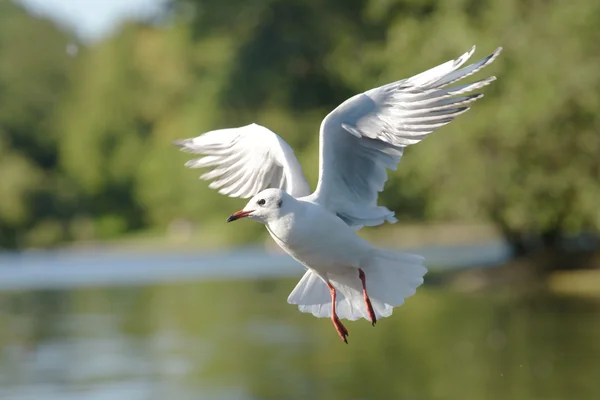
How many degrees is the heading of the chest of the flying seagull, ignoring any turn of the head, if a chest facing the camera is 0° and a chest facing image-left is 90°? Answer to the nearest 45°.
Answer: approximately 45°
